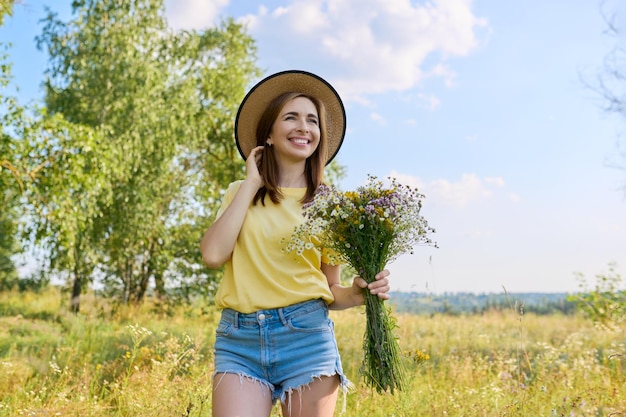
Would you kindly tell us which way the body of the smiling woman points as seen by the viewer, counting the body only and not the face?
toward the camera

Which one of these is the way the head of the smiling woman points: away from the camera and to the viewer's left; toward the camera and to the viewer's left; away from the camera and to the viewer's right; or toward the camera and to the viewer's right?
toward the camera and to the viewer's right
